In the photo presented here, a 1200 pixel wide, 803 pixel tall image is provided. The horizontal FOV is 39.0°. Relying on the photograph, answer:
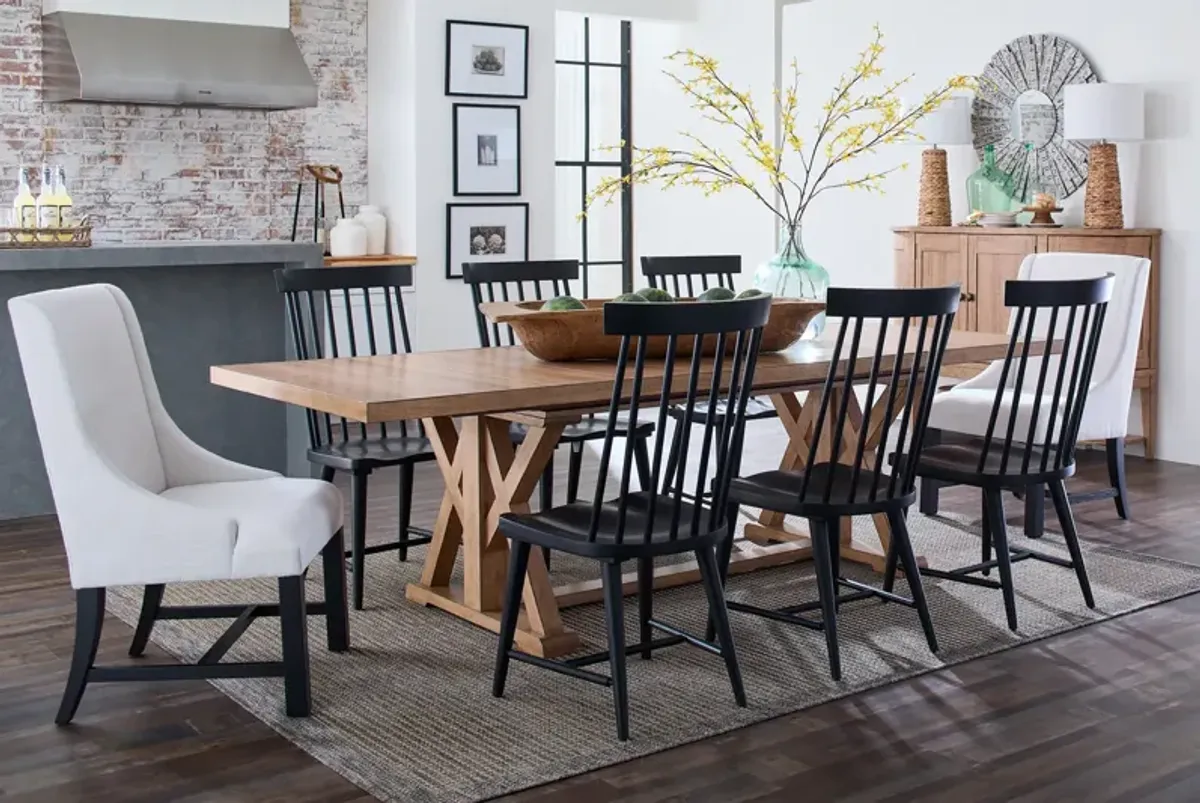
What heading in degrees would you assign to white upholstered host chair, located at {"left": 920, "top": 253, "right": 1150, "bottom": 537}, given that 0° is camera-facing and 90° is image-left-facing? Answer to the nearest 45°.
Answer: approximately 45°

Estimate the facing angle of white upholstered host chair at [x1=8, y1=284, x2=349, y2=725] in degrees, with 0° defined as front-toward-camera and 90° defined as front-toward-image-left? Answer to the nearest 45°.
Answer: approximately 270°

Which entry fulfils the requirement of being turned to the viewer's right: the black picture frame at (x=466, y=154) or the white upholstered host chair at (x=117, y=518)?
the white upholstered host chair

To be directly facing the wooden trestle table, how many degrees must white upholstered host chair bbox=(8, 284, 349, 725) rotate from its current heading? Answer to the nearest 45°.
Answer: approximately 45° to its left

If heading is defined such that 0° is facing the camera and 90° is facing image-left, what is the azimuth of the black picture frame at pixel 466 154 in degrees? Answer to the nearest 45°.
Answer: approximately 0°

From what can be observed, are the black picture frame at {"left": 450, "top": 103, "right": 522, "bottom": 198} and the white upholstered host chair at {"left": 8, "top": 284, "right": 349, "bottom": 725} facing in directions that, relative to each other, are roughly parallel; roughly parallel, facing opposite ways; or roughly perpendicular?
roughly perpendicular

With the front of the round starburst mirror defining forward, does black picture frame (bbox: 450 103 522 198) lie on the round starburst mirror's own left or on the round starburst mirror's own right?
on the round starburst mirror's own right

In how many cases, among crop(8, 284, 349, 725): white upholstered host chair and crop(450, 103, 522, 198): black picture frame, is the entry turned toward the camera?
1

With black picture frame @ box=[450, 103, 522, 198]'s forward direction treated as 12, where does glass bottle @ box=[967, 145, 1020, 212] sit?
The glass bottle is roughly at 10 o'clock from the black picture frame.

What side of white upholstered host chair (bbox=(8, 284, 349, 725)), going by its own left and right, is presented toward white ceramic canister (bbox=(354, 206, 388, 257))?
left

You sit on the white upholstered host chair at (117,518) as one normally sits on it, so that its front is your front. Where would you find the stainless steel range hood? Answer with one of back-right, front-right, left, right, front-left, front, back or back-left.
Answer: left
